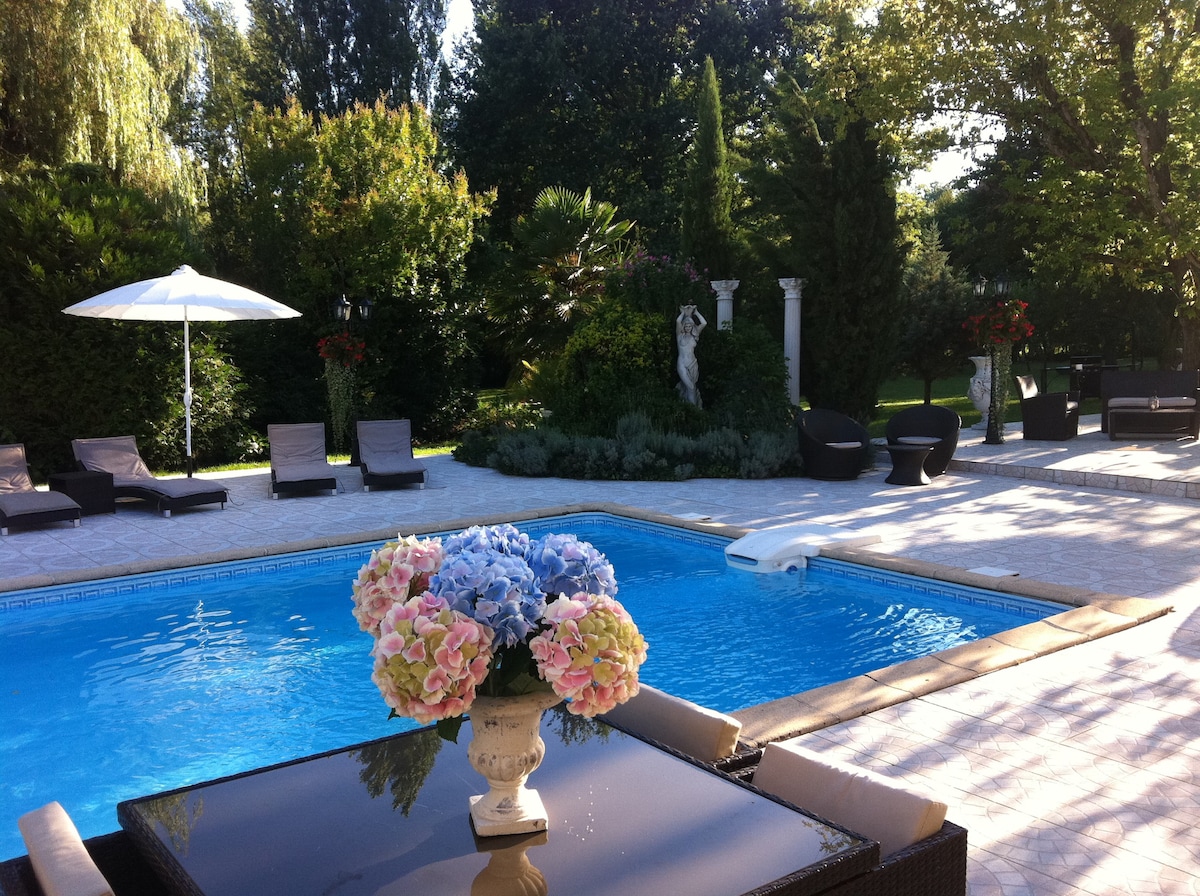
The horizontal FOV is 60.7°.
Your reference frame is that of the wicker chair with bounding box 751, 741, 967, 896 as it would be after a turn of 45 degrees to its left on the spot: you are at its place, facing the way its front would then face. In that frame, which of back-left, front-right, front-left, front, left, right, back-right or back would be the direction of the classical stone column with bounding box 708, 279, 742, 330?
back

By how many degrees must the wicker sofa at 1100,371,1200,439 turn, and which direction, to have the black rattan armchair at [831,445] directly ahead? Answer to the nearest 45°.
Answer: approximately 45° to its right

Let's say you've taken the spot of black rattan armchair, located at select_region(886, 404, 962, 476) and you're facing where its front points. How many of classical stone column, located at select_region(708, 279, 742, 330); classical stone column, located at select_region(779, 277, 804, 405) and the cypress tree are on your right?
3

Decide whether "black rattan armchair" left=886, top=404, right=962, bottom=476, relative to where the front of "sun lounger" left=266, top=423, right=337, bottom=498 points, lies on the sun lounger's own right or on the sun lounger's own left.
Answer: on the sun lounger's own left

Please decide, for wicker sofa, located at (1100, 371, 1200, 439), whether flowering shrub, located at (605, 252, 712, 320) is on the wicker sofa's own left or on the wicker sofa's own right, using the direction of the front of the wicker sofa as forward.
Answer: on the wicker sofa's own right

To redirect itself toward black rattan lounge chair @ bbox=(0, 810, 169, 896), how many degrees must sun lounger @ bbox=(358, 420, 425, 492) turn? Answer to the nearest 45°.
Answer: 0° — it already faces it

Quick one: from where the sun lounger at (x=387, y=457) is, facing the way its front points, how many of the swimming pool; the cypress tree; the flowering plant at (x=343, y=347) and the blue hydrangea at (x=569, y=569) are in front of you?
2

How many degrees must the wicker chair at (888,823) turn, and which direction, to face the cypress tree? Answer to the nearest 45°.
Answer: approximately 135° to its right

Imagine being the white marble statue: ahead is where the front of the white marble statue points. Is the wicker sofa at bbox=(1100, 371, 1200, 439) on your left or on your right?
on your left

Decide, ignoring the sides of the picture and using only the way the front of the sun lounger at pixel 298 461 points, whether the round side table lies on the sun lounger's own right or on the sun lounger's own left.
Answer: on the sun lounger's own left

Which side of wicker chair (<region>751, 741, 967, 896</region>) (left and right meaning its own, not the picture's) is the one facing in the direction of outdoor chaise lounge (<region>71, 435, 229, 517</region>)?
right

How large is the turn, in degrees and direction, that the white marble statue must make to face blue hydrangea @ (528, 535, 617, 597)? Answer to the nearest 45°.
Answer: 0° — it already faces it

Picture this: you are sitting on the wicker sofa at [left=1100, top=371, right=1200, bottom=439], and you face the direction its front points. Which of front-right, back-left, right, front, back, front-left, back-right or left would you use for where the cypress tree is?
right

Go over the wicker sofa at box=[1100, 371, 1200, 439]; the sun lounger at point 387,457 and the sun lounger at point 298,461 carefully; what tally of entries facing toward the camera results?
3

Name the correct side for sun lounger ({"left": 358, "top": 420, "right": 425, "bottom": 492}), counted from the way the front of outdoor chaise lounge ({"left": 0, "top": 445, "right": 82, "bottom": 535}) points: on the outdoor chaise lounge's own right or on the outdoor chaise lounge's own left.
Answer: on the outdoor chaise lounge's own left

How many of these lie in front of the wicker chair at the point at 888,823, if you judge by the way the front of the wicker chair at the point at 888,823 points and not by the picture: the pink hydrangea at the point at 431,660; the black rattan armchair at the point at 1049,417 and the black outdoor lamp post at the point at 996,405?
1
